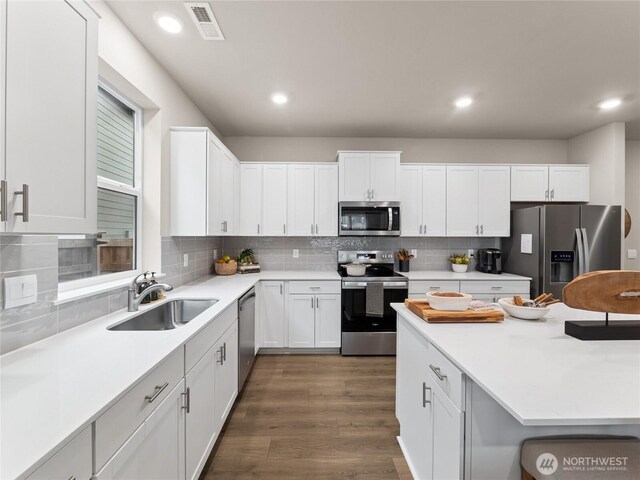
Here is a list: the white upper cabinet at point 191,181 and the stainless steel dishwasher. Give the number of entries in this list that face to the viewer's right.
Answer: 2

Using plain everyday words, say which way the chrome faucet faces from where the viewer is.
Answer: facing to the right of the viewer

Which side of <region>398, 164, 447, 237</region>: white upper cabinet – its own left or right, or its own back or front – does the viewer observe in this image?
front

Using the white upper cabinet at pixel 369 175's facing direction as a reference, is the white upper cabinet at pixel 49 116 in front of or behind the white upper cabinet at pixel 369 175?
in front

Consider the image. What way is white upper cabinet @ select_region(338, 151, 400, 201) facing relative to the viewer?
toward the camera

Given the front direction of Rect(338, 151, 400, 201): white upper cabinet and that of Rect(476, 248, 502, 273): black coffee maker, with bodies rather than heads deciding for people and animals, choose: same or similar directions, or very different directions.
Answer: same or similar directions

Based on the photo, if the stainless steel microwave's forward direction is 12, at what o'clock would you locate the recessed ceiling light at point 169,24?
The recessed ceiling light is roughly at 1 o'clock from the stainless steel microwave.

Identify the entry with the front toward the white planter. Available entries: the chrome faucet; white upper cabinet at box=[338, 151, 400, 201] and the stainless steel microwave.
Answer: the chrome faucet

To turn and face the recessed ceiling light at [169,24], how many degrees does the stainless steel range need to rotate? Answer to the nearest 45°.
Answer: approximately 45° to its right

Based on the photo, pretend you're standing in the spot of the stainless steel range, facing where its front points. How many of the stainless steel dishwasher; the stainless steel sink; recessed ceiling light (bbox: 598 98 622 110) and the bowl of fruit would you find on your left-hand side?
1

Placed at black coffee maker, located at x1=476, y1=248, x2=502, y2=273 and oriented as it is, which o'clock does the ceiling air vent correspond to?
The ceiling air vent is roughly at 1 o'clock from the black coffee maker.

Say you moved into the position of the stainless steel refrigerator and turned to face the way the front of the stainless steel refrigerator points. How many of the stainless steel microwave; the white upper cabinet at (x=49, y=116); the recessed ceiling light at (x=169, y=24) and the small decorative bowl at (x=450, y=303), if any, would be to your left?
0

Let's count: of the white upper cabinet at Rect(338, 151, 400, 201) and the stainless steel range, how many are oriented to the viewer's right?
0

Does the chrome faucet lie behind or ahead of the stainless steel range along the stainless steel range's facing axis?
ahead

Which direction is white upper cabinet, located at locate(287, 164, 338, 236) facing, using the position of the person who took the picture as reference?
facing the viewer

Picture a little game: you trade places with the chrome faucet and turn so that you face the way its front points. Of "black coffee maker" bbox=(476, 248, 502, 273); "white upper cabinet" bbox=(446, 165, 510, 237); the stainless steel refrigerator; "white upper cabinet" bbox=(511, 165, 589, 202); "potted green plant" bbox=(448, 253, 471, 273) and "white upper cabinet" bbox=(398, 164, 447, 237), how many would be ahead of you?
6

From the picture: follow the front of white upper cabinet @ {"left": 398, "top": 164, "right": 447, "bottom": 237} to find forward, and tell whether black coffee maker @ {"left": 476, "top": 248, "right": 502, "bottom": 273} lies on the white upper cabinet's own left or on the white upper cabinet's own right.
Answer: on the white upper cabinet's own left

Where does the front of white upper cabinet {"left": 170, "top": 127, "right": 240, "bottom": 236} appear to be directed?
to the viewer's right

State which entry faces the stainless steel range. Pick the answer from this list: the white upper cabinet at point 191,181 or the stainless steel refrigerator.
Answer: the white upper cabinet

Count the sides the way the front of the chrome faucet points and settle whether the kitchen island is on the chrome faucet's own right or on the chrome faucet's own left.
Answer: on the chrome faucet's own right

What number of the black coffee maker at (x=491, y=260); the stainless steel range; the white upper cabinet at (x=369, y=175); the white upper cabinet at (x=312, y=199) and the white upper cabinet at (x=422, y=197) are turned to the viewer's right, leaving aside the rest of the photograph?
0

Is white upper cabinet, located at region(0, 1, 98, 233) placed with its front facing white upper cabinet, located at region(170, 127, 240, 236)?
no

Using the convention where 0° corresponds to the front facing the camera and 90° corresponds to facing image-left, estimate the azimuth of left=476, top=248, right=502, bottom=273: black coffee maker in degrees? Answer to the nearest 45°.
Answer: approximately 0°

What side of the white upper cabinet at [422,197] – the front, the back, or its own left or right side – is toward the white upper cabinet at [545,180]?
left
